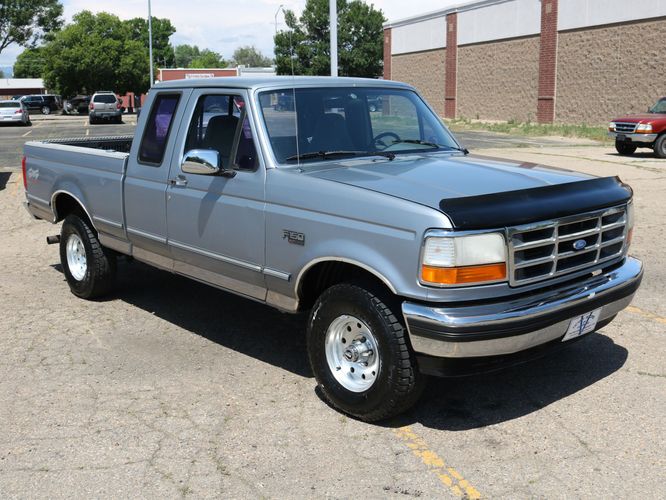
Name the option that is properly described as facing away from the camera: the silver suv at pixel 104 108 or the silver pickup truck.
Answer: the silver suv

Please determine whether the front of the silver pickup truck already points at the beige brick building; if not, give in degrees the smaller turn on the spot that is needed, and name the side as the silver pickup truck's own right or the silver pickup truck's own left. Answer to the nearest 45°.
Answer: approximately 135° to the silver pickup truck's own left

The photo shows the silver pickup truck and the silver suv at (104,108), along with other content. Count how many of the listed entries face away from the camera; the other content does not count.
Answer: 1

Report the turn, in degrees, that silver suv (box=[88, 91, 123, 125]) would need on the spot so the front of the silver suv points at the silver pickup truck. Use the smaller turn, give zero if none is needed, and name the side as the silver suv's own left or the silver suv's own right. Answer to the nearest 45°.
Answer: approximately 180°

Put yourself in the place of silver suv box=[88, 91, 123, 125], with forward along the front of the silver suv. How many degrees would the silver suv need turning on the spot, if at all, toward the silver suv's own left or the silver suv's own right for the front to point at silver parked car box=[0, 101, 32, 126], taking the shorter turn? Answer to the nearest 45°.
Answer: approximately 90° to the silver suv's own left

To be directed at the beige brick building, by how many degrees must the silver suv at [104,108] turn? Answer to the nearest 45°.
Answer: approximately 135° to its right

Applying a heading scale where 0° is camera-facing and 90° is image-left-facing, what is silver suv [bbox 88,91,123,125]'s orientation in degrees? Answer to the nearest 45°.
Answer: approximately 180°

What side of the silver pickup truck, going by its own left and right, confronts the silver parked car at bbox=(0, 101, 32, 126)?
back

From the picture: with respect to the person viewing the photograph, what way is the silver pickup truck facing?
facing the viewer and to the right of the viewer

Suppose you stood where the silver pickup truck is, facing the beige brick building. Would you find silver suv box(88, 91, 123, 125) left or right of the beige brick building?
left

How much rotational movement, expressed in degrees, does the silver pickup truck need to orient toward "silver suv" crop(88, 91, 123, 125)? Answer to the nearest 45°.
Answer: approximately 135° to its left
